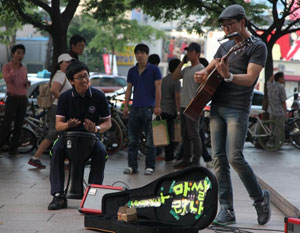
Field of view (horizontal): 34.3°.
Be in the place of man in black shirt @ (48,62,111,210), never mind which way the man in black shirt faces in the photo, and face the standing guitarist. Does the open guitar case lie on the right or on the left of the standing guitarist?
right

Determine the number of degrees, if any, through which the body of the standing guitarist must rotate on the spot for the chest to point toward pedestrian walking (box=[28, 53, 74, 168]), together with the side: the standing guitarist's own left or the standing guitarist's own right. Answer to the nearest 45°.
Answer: approximately 90° to the standing guitarist's own right

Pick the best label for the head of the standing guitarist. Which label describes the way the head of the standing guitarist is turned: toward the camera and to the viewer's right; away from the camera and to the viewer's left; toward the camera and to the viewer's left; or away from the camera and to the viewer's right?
toward the camera and to the viewer's left

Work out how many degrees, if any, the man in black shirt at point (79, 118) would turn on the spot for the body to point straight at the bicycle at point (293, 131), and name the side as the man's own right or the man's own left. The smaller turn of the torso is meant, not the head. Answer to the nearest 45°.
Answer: approximately 135° to the man's own left

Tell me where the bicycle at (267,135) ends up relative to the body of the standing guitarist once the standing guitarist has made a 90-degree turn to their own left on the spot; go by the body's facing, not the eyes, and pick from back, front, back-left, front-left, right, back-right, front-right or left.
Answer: back-left

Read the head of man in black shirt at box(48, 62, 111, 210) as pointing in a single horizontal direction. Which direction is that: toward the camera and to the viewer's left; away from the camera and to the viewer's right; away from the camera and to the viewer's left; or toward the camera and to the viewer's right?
toward the camera and to the viewer's right

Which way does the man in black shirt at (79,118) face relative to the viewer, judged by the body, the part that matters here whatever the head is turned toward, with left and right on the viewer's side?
facing the viewer

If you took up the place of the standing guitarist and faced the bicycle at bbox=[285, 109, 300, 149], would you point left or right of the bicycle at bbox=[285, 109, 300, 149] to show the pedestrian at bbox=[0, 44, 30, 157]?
left

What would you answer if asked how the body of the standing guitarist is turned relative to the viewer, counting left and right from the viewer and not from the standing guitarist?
facing the viewer and to the left of the viewer

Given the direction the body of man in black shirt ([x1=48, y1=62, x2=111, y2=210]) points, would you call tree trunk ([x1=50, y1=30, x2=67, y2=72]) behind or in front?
behind
